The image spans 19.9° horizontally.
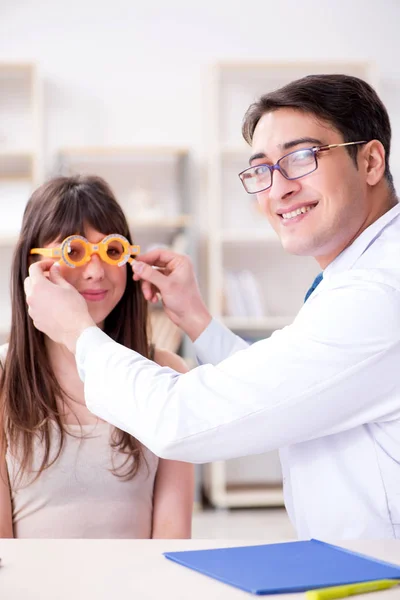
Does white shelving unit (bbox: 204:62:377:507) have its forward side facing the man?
yes

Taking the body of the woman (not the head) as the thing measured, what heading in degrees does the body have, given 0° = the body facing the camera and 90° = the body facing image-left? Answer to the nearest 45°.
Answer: approximately 0°

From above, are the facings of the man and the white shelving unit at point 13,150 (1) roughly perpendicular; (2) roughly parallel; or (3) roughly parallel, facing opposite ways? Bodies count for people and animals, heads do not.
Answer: roughly perpendicular

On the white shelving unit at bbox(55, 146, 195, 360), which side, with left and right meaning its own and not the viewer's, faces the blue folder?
front

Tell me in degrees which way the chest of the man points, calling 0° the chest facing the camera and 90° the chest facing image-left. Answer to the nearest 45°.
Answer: approximately 90°

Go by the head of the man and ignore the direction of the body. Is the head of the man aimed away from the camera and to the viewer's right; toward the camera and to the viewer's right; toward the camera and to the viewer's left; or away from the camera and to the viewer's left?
toward the camera and to the viewer's left

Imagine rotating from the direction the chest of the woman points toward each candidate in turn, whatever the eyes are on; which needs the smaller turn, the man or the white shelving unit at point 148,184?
the man

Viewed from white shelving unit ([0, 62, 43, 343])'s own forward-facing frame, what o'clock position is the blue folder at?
The blue folder is roughly at 12 o'clock from the white shelving unit.

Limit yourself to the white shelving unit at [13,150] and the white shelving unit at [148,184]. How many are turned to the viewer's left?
0
